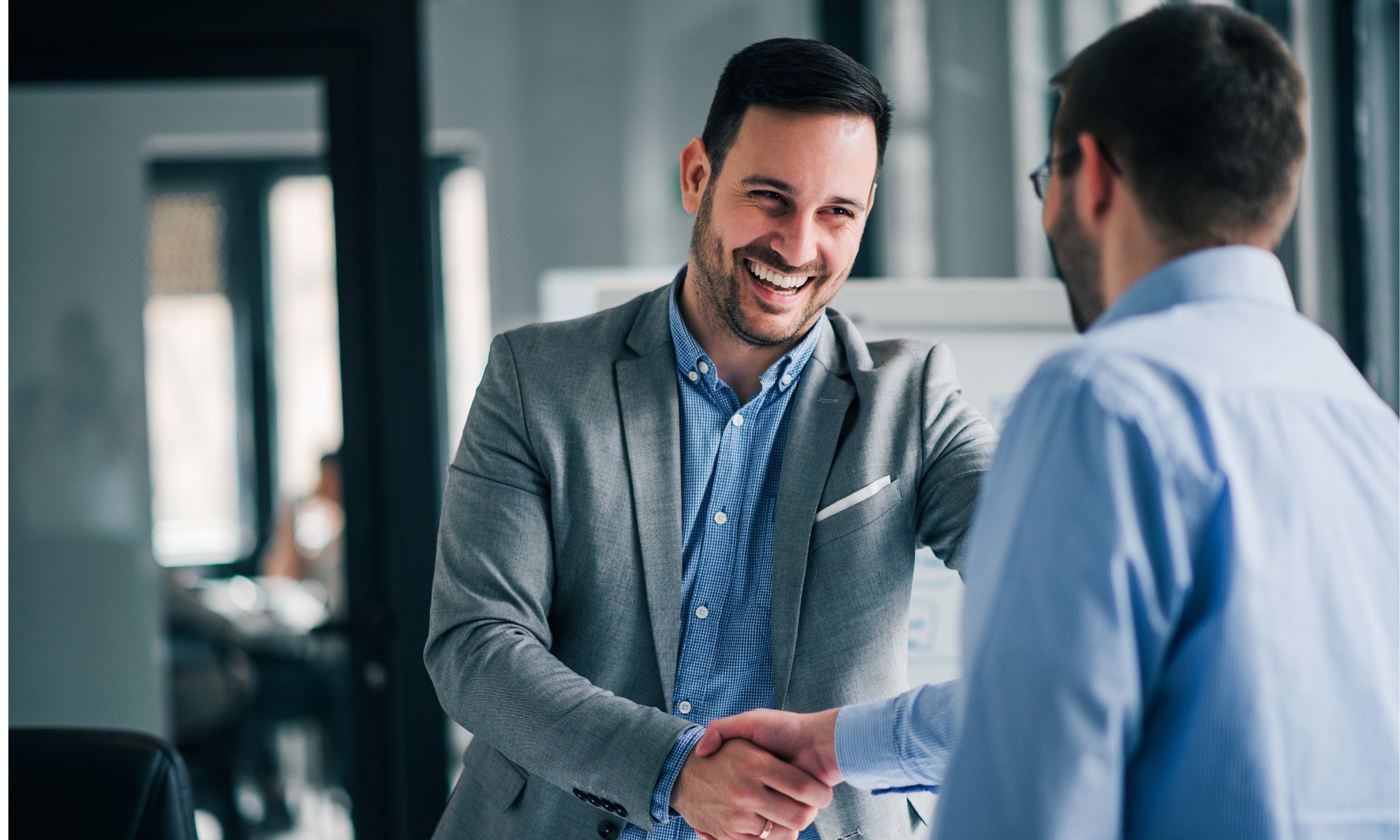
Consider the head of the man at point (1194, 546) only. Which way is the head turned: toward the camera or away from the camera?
away from the camera

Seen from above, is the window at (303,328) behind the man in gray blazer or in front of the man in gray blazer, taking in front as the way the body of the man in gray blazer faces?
behind

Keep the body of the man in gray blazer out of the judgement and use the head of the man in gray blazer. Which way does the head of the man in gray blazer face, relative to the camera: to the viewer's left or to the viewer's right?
to the viewer's right

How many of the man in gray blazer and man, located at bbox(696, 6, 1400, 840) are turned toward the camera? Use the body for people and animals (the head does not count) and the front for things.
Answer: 1

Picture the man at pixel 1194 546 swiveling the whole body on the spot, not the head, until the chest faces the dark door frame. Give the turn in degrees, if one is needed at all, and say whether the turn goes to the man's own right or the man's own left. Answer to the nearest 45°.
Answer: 0° — they already face it

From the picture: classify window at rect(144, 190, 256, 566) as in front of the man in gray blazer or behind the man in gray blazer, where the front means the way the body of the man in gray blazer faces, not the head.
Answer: behind

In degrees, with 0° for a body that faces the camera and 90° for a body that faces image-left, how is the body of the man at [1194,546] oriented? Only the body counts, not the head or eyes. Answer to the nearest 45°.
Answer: approximately 135°

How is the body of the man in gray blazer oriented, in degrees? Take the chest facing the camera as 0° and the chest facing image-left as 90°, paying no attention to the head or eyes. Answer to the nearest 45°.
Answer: approximately 0°
